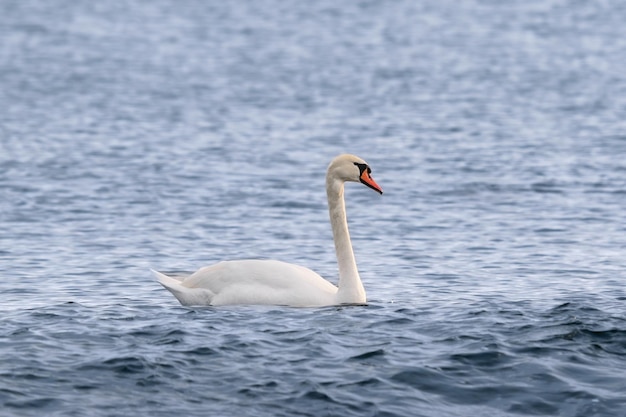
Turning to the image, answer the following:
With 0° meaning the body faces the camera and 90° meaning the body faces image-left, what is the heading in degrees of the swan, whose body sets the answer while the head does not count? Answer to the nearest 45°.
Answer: approximately 270°
